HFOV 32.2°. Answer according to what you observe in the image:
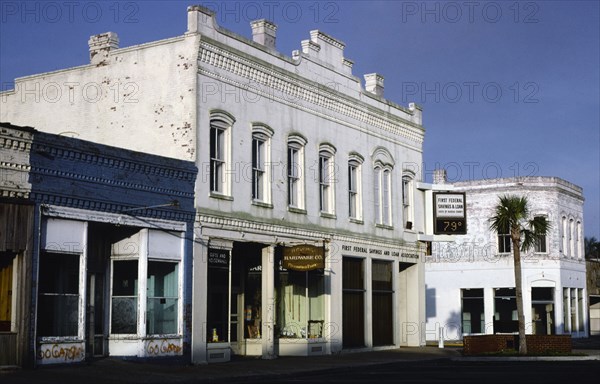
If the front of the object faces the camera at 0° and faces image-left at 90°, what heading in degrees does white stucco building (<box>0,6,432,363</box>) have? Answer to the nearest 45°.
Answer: approximately 315°

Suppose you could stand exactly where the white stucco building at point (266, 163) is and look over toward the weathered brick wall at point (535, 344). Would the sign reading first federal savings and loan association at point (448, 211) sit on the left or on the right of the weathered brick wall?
left

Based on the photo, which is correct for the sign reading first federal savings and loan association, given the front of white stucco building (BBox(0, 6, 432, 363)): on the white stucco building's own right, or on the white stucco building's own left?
on the white stucco building's own left

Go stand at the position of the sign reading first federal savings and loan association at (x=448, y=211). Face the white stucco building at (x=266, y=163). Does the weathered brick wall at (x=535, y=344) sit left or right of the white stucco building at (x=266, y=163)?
left
